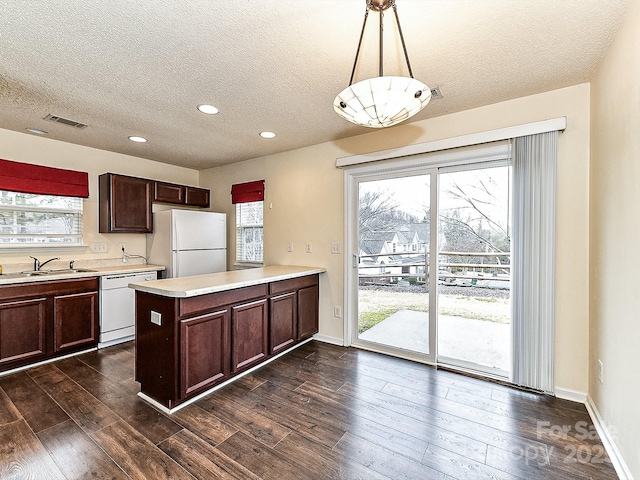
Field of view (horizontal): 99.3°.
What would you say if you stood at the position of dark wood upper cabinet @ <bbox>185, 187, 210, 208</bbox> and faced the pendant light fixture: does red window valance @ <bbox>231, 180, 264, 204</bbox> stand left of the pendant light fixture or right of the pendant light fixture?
left

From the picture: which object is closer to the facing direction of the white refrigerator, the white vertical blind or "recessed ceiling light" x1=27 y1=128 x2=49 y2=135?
the white vertical blind

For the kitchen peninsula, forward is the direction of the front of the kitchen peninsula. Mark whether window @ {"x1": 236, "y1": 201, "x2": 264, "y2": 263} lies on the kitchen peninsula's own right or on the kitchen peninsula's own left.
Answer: on the kitchen peninsula's own left

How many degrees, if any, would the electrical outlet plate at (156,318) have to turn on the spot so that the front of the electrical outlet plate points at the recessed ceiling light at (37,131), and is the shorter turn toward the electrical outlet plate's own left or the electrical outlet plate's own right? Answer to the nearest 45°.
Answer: approximately 90° to the electrical outlet plate's own right
